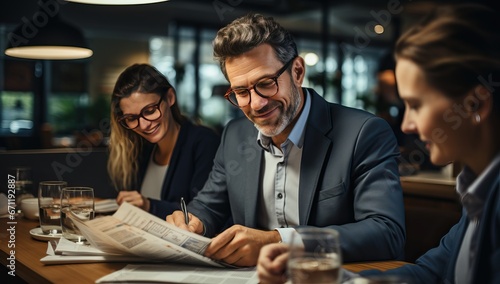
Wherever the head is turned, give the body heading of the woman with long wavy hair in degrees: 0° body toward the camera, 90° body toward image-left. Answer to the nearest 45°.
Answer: approximately 45°

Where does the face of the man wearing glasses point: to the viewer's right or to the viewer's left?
to the viewer's left

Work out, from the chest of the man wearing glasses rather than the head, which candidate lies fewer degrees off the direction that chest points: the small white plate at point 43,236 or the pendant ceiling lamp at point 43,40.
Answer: the small white plate

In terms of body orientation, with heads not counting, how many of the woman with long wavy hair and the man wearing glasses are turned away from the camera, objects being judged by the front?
0

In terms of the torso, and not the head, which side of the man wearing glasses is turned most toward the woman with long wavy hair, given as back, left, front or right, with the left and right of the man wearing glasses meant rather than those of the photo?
right

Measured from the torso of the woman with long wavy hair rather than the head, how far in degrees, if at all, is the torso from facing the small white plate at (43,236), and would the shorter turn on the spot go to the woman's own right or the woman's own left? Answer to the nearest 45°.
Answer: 0° — they already face it

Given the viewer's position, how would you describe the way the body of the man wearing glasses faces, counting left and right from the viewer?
facing the viewer and to the left of the viewer

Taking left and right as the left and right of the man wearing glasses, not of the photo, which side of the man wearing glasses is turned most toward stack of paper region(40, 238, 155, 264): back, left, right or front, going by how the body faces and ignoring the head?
front

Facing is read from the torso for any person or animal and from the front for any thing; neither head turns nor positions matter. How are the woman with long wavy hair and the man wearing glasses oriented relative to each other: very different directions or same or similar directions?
same or similar directions

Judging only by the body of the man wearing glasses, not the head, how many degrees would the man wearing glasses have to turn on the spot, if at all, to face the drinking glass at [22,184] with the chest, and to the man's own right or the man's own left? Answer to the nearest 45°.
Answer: approximately 45° to the man's own right

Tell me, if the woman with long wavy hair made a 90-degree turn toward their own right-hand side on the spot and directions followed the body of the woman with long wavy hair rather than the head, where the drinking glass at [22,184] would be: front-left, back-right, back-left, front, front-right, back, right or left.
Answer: front-left

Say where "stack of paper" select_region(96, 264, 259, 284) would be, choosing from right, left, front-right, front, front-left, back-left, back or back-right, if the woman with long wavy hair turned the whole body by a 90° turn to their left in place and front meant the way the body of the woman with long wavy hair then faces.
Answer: front-right

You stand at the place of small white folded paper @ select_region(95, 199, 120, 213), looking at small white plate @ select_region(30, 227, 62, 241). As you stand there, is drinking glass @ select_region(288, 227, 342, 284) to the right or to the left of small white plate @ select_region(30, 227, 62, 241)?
left
